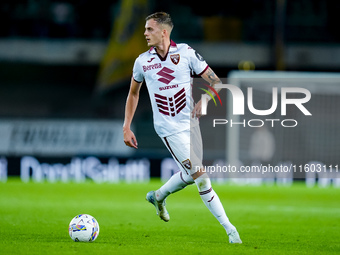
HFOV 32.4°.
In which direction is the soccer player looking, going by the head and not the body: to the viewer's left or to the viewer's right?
to the viewer's left

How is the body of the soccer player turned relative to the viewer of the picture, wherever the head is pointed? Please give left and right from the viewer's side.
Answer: facing the viewer
